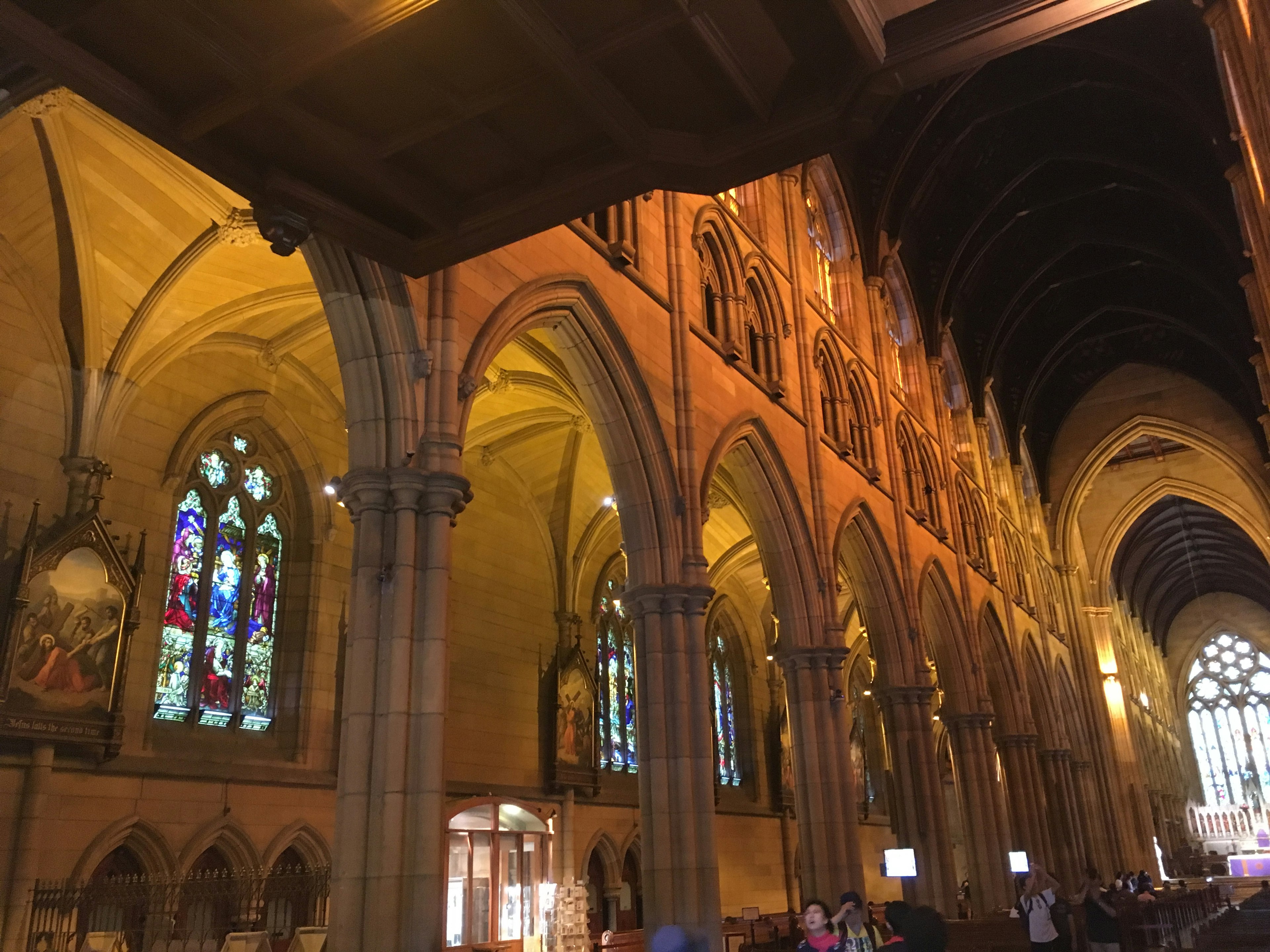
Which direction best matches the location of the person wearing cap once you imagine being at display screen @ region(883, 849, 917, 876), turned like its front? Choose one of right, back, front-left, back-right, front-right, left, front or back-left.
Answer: front

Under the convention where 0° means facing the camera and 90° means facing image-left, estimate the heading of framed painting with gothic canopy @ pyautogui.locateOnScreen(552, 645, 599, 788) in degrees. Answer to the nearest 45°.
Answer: approximately 315°

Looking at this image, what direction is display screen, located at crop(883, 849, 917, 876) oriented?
toward the camera

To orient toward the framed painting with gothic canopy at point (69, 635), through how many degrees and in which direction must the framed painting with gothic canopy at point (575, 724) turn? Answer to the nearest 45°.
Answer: approximately 90° to its right

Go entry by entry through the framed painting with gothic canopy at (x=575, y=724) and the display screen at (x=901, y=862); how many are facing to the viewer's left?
0

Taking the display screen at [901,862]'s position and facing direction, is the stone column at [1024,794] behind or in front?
behind

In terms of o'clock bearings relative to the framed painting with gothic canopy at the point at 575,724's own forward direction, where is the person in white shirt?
The person in white shirt is roughly at 1 o'clock from the framed painting with gothic canopy.

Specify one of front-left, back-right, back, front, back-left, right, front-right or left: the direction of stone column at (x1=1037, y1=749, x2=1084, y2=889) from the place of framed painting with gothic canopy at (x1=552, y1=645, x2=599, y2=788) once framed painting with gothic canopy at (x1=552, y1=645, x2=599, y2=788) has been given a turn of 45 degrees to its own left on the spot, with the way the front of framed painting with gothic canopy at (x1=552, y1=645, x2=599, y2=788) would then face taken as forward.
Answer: front-left

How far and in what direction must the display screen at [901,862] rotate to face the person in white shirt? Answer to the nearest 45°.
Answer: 0° — it already faces them

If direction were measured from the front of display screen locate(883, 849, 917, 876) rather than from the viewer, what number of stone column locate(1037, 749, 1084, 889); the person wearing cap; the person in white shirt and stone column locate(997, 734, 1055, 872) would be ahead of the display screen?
2
